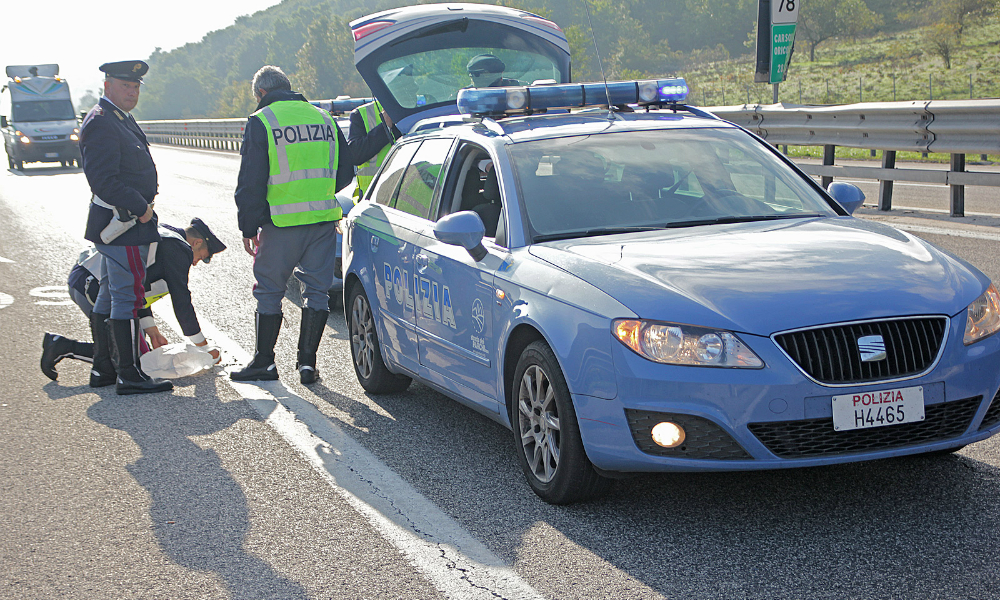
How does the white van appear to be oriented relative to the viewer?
toward the camera

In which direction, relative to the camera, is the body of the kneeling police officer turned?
to the viewer's right

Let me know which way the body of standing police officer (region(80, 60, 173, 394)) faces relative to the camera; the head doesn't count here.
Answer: to the viewer's right

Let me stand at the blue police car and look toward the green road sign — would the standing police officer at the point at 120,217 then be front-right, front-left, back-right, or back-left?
front-left

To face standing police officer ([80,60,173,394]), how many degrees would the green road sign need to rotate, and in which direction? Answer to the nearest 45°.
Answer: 0° — it already faces them

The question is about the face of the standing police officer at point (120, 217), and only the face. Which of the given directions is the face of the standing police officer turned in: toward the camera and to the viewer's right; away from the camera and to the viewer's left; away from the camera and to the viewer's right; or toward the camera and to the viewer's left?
toward the camera and to the viewer's right

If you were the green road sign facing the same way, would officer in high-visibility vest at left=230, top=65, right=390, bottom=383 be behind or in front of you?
in front

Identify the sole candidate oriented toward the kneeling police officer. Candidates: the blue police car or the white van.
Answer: the white van

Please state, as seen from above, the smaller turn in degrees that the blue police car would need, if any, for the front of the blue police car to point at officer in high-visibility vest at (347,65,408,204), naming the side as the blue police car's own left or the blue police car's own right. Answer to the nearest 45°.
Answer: approximately 180°

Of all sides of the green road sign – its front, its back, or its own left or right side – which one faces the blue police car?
front

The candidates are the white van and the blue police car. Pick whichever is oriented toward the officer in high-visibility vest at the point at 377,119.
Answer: the white van

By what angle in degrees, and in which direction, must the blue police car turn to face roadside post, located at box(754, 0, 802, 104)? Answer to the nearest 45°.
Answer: approximately 135° to its left

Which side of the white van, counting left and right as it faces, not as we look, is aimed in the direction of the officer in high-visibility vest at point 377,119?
front

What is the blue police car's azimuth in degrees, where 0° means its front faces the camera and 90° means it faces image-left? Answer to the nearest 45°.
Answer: approximately 315°

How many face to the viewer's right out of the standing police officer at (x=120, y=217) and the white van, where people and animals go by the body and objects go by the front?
1

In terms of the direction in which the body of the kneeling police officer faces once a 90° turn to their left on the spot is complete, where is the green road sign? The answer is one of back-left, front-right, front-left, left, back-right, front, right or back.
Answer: front-right
